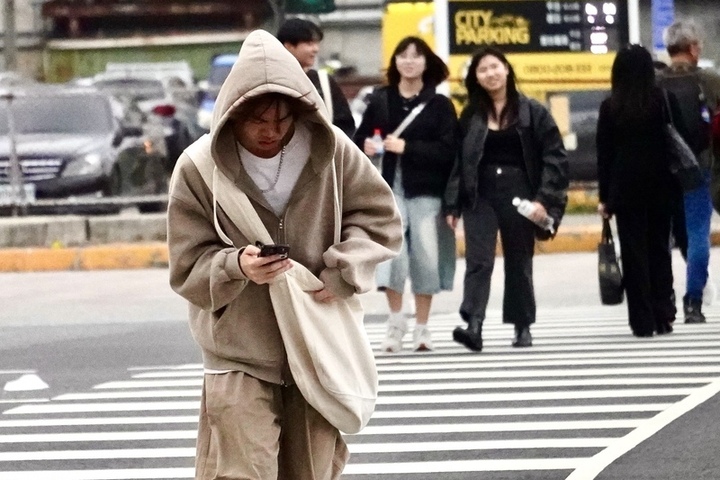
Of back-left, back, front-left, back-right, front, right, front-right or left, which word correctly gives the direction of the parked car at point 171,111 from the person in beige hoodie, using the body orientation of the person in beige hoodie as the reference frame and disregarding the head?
back

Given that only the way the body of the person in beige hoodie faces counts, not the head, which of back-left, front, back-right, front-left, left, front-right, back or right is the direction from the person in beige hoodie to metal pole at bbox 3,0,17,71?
back

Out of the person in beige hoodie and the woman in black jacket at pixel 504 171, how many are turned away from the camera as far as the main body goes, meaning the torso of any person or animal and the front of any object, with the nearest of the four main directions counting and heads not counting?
0

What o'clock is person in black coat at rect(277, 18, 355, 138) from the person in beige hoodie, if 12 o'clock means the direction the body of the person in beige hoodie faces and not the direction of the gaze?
The person in black coat is roughly at 6 o'clock from the person in beige hoodie.

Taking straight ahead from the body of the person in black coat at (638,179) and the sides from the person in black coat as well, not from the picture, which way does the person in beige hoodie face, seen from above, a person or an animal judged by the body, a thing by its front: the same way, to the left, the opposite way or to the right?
the opposite way

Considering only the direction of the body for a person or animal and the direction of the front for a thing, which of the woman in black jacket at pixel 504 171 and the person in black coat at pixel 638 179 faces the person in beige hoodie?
the woman in black jacket

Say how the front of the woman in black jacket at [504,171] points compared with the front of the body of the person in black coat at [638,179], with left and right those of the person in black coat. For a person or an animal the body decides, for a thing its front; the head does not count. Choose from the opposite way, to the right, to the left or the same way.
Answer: the opposite way

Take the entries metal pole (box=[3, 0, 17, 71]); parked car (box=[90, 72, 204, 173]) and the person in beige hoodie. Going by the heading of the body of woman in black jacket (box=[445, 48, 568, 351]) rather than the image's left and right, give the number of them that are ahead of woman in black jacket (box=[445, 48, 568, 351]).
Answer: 1

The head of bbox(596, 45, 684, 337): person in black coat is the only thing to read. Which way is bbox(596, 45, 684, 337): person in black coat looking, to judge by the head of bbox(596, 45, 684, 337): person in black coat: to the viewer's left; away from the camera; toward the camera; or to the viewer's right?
away from the camera

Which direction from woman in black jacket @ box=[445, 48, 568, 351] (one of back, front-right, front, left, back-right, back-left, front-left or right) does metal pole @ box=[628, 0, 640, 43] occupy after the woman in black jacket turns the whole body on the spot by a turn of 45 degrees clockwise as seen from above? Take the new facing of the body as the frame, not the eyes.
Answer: back-right

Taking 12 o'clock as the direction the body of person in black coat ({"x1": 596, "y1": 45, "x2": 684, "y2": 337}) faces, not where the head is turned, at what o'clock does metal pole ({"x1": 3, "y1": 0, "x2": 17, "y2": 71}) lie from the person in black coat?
The metal pole is roughly at 11 o'clock from the person in black coat.

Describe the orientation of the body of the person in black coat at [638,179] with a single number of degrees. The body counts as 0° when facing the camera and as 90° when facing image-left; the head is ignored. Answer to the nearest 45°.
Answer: approximately 180°
